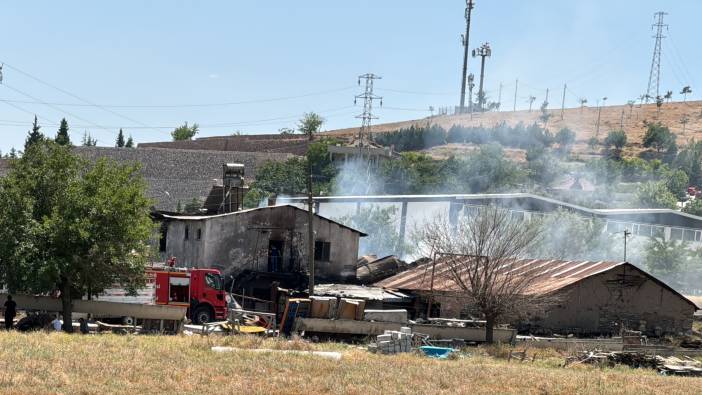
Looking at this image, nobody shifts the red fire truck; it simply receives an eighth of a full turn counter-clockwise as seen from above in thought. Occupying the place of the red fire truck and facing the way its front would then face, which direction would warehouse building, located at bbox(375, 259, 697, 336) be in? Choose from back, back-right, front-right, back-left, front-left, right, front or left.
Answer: front-right

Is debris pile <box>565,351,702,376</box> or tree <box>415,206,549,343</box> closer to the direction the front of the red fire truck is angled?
the tree

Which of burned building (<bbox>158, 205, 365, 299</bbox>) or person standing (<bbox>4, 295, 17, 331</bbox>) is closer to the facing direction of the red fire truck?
the burned building

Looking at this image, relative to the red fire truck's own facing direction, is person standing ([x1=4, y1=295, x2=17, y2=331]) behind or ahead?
behind

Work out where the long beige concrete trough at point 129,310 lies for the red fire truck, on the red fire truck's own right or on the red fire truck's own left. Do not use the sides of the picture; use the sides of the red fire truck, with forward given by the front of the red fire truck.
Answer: on the red fire truck's own right

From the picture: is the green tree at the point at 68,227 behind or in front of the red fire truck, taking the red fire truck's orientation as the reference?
behind

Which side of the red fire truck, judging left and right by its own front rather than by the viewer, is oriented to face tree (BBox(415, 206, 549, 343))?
front

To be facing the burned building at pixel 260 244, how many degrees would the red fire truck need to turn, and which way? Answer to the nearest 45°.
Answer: approximately 90° to its left

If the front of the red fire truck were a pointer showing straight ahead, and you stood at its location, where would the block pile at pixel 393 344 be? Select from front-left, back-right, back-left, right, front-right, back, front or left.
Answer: front-right

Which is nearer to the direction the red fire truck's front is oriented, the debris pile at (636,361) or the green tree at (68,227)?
the debris pile

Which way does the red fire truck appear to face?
to the viewer's right

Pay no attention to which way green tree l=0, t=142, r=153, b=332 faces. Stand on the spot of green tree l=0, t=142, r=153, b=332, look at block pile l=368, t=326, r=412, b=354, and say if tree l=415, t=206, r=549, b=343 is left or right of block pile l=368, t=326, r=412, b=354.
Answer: left
